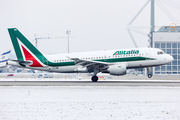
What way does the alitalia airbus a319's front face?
to the viewer's right
